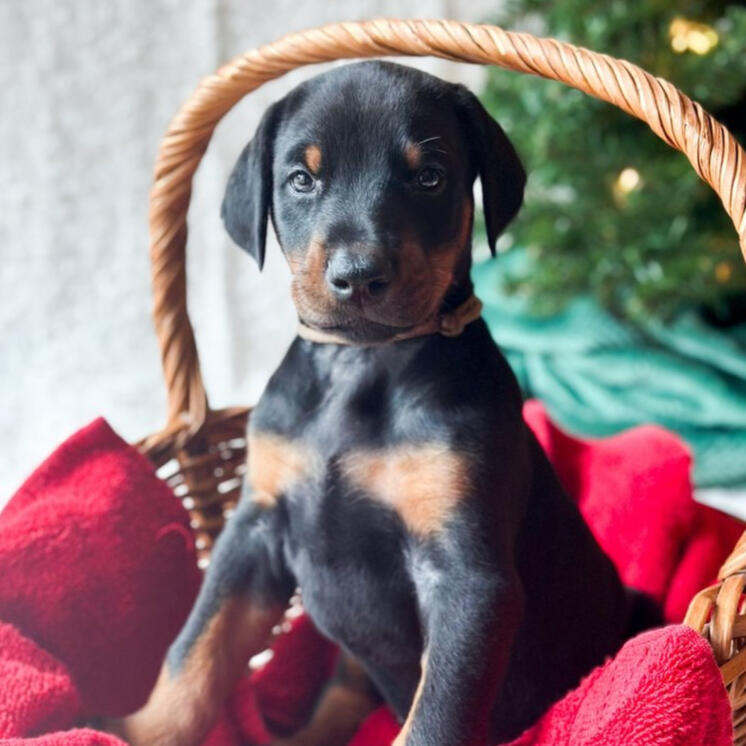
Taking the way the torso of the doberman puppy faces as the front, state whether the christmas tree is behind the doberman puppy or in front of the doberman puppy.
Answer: behind

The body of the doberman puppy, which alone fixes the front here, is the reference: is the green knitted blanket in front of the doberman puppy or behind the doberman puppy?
behind

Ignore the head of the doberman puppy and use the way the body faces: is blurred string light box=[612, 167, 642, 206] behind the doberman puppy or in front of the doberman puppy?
behind

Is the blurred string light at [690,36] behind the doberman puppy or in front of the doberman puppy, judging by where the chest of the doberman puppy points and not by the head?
behind

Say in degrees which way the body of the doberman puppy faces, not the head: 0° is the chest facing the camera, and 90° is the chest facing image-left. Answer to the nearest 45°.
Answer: approximately 45°
